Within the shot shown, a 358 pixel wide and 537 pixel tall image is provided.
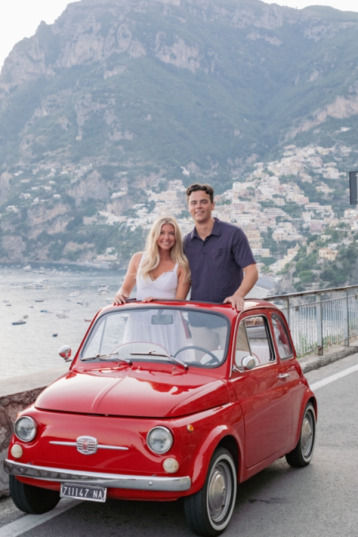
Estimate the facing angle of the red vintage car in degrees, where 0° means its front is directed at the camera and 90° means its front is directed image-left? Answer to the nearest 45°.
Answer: approximately 45°

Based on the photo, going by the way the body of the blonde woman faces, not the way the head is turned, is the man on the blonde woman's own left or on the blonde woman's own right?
on the blonde woman's own left

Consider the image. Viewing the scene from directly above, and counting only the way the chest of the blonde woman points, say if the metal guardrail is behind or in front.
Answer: behind
